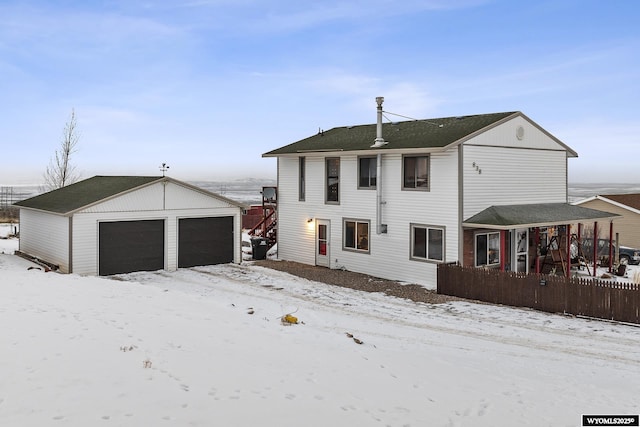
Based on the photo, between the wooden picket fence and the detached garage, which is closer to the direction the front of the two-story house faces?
the wooden picket fence

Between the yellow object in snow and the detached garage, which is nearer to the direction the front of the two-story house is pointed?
the yellow object in snow

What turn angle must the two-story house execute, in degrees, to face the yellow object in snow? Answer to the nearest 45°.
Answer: approximately 45° to its right

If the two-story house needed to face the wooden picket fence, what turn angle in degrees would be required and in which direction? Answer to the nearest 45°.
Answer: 0° — it already faces it

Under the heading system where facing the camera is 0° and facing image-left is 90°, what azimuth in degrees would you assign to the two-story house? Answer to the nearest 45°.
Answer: approximately 315°
